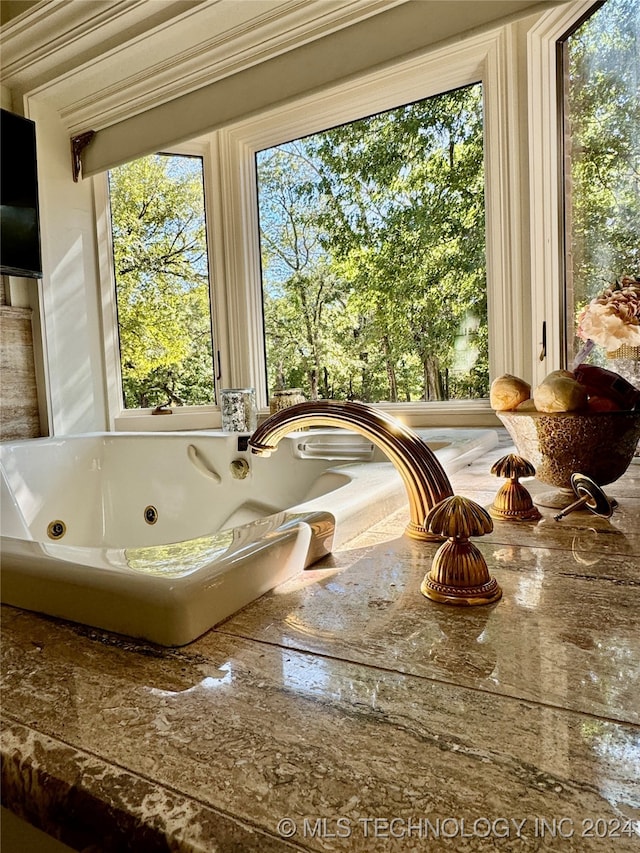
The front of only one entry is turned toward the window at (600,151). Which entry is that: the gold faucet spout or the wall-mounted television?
the wall-mounted television

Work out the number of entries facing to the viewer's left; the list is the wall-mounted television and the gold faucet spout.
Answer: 1

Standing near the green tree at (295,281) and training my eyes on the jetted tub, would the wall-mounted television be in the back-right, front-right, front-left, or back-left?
front-right

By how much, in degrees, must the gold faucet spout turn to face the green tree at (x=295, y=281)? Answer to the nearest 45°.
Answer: approximately 90° to its right

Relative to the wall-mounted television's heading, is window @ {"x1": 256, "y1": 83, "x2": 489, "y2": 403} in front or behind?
in front

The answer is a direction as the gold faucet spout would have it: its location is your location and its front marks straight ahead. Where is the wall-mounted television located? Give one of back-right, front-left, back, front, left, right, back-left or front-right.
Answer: front-right

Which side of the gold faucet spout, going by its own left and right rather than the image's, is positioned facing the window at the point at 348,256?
right

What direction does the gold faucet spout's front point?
to the viewer's left

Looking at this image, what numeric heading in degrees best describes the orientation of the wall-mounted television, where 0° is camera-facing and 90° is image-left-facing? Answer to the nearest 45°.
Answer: approximately 315°

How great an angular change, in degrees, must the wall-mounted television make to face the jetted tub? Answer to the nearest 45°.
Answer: approximately 45° to its right

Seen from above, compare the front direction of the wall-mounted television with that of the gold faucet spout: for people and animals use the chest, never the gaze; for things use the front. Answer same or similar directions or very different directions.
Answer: very different directions

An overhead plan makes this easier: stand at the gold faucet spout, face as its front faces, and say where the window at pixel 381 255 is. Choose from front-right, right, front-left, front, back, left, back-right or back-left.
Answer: right

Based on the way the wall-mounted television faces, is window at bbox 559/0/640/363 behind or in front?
in front
